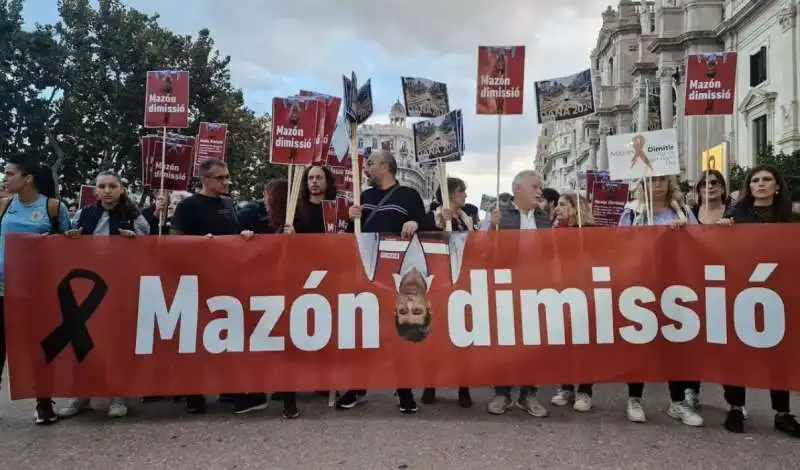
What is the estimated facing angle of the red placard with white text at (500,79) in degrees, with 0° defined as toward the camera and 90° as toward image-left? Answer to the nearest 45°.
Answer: approximately 0°

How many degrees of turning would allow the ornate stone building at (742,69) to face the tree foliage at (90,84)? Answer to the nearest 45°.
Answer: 0° — it already faces it

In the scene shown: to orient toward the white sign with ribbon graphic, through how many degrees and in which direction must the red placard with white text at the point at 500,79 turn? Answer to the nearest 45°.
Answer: approximately 45° to its left

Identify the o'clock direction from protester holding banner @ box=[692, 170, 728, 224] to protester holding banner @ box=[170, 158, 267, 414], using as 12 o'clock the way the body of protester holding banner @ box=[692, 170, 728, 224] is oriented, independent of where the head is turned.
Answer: protester holding banner @ box=[170, 158, 267, 414] is roughly at 2 o'clock from protester holding banner @ box=[692, 170, 728, 224].

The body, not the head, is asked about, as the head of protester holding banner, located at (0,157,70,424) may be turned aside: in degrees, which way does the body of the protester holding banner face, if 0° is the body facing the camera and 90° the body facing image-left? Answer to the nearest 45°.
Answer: approximately 45°

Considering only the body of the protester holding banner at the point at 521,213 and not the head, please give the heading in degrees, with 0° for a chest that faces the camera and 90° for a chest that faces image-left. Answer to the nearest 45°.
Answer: approximately 0°

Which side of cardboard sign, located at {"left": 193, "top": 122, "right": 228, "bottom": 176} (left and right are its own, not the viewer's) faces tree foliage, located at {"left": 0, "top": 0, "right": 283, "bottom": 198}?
back
